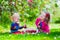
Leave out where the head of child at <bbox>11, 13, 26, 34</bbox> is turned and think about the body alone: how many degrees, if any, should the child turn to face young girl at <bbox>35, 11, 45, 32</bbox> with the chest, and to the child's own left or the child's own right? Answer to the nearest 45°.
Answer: approximately 45° to the child's own left

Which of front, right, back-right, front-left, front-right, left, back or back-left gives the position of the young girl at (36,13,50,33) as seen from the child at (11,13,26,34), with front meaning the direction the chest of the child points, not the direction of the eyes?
front-left

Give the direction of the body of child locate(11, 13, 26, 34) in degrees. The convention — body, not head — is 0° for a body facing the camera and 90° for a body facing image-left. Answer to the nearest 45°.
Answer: approximately 315°
